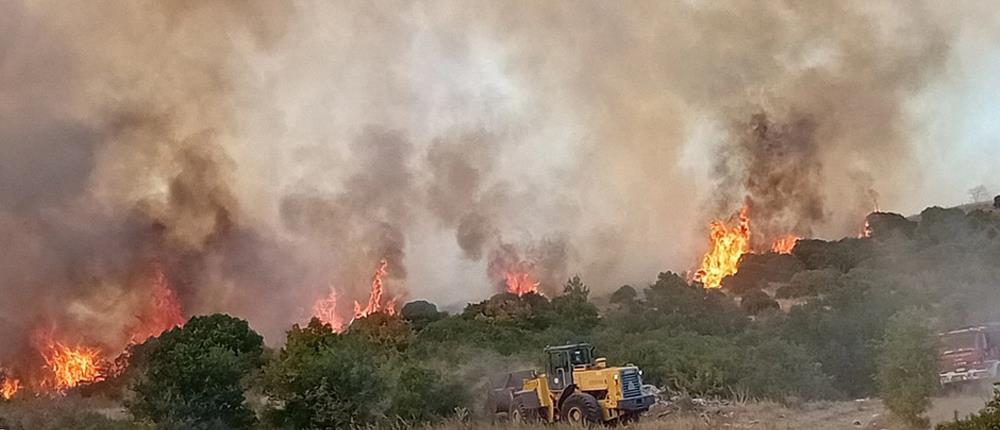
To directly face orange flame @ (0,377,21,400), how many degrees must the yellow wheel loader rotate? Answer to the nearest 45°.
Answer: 0° — it already faces it

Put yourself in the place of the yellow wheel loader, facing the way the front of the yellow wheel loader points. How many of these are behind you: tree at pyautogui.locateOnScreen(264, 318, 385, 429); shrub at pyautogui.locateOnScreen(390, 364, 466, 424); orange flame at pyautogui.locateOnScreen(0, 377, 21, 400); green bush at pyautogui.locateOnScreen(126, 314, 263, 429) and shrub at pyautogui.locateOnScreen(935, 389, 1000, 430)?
1

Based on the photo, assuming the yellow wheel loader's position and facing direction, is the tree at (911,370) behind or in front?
behind

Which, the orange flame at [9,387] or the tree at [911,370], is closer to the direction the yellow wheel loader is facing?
the orange flame

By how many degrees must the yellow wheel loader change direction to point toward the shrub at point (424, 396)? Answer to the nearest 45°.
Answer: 0° — it already faces it

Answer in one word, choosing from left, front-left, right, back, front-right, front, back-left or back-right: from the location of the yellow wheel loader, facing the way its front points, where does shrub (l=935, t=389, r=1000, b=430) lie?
back

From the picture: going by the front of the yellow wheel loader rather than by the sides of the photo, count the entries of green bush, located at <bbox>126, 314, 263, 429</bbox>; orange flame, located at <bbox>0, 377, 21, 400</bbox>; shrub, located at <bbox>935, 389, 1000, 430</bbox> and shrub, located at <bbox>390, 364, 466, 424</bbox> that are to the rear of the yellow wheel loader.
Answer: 1

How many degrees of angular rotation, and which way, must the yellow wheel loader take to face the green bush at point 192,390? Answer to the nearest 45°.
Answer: approximately 45° to its left

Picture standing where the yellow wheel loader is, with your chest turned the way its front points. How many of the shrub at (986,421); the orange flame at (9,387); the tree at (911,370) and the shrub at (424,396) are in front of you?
2

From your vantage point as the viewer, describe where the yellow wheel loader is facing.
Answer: facing away from the viewer and to the left of the viewer
